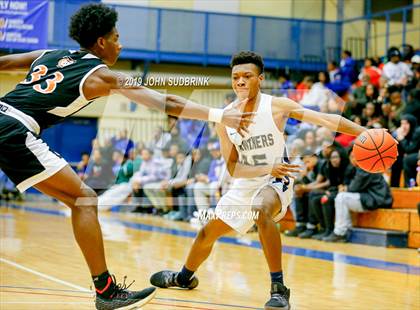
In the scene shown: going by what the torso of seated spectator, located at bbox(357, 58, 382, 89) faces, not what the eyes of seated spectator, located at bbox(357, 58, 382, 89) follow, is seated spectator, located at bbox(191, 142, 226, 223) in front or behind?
in front

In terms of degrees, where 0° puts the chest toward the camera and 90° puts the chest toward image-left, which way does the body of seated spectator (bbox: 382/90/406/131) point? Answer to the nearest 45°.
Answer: approximately 45°

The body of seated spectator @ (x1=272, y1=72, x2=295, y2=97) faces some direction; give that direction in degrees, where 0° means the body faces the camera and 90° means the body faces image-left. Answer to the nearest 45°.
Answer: approximately 45°

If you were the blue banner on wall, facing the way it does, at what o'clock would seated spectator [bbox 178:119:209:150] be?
The seated spectator is roughly at 9 o'clock from the blue banner on wall.

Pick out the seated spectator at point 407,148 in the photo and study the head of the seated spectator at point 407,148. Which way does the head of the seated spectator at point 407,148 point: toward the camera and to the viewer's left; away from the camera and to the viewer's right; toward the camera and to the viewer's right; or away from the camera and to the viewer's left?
toward the camera and to the viewer's left

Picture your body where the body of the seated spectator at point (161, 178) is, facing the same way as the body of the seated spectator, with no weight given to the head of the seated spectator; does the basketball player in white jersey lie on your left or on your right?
on your left

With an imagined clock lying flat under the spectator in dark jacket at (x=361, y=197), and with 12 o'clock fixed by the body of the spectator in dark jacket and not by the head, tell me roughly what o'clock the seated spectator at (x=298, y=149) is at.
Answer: The seated spectator is roughly at 1 o'clock from the spectator in dark jacket.

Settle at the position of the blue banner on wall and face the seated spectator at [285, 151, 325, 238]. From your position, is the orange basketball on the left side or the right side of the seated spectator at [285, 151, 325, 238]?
right

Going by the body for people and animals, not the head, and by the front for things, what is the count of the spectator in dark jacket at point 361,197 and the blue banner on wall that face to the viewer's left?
1

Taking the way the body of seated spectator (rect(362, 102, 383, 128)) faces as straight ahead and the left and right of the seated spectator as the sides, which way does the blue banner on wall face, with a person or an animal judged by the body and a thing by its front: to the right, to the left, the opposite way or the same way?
to the left

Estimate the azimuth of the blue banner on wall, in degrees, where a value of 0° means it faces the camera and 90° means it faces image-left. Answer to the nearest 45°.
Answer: approximately 0°
